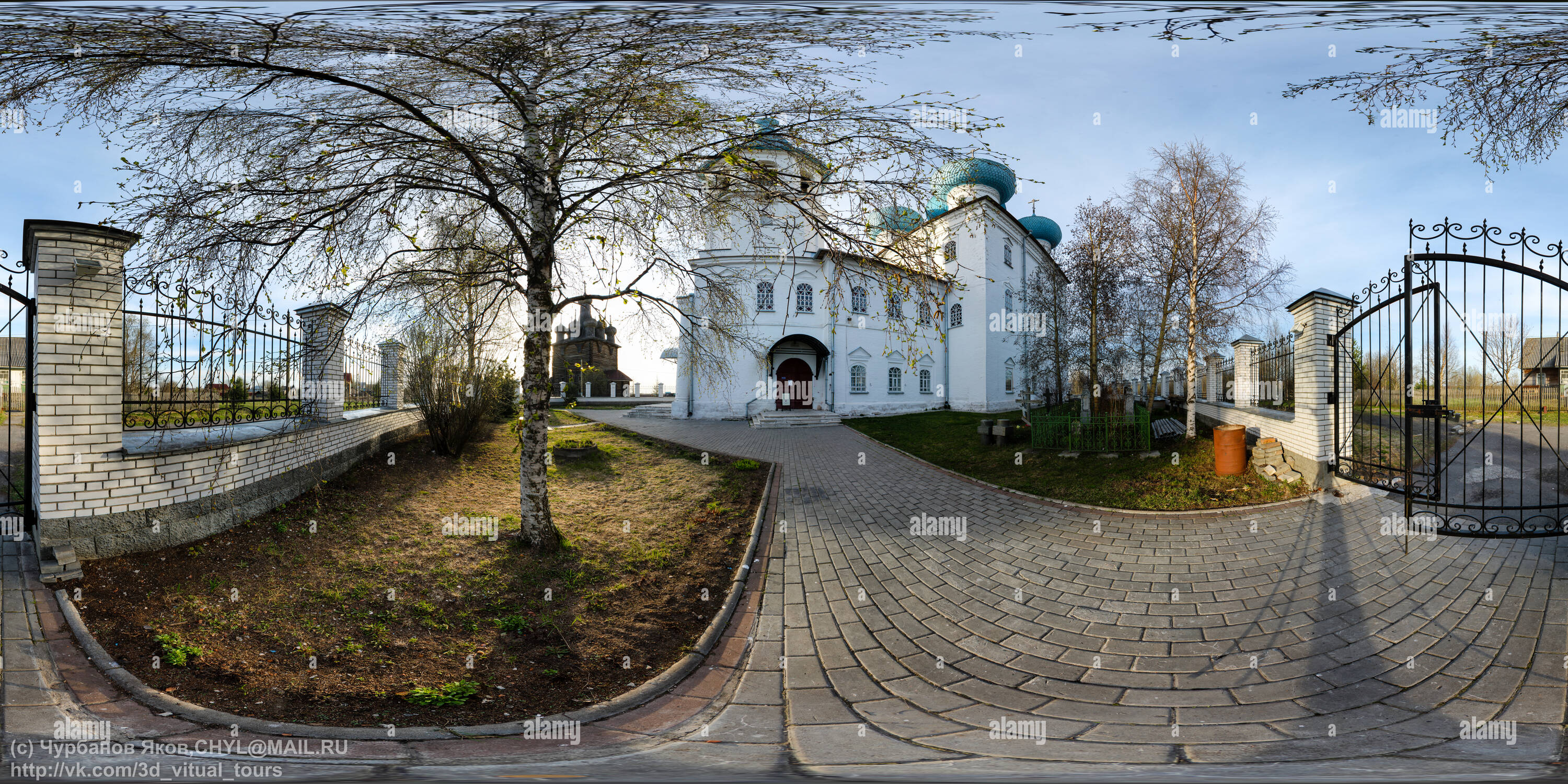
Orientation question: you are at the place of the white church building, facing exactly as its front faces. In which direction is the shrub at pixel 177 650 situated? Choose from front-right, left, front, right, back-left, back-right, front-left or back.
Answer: front

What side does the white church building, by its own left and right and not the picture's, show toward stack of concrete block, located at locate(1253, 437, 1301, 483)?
front

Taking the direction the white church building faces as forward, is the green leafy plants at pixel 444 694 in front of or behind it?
in front

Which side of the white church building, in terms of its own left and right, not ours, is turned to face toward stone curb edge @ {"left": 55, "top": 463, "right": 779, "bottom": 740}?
front

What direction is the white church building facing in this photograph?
toward the camera

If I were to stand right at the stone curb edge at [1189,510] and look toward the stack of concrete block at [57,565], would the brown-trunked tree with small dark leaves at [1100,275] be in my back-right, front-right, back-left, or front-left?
back-right

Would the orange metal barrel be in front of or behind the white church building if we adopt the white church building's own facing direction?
in front

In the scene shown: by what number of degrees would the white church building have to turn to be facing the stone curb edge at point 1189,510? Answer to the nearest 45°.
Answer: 0° — it already faces it
